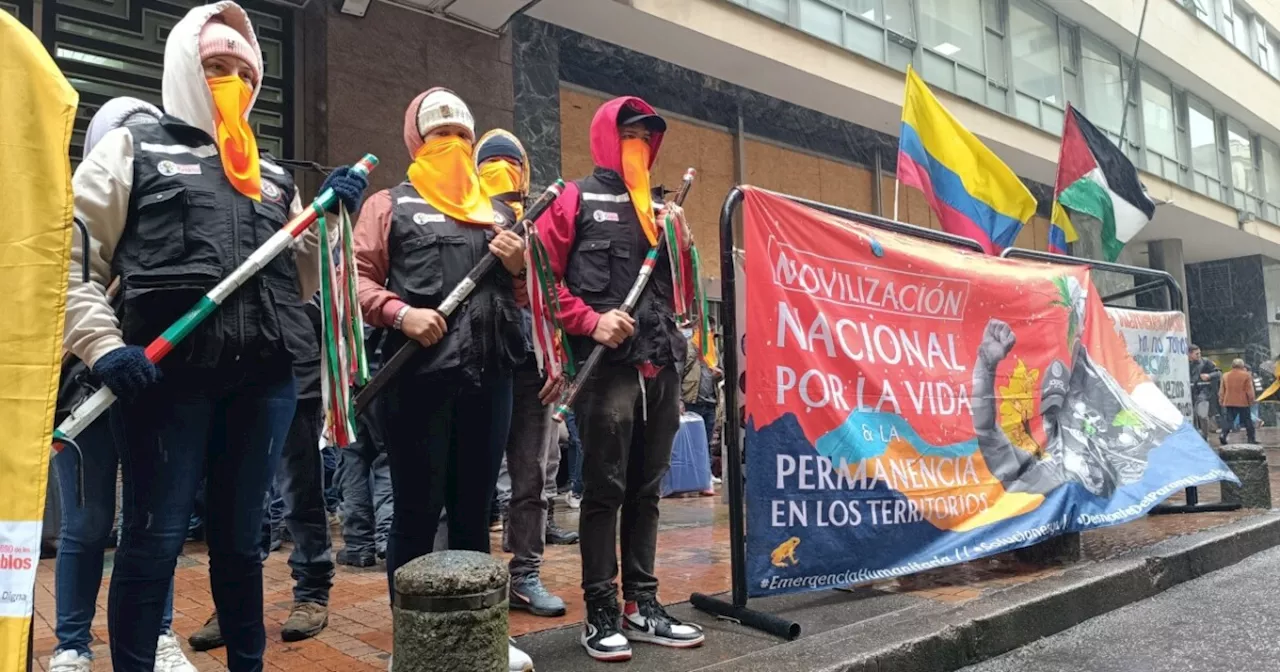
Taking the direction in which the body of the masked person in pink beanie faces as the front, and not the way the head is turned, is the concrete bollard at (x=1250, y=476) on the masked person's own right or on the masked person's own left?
on the masked person's own left

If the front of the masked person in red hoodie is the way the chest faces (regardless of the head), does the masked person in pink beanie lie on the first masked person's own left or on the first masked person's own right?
on the first masked person's own right

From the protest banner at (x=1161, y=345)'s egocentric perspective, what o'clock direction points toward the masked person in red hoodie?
The masked person in red hoodie is roughly at 1 o'clock from the protest banner.

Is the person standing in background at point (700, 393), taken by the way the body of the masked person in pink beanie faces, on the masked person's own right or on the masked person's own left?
on the masked person's own left

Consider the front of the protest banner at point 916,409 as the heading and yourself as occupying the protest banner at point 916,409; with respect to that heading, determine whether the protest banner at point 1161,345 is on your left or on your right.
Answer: on your left

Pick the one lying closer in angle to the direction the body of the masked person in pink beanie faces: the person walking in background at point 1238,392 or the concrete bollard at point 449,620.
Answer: the concrete bollard

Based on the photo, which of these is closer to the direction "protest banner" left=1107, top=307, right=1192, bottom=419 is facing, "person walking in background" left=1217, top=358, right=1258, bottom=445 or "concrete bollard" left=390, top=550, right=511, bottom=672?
the concrete bollard

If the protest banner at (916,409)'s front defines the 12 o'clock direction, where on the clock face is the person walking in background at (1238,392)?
The person walking in background is roughly at 8 o'clock from the protest banner.
